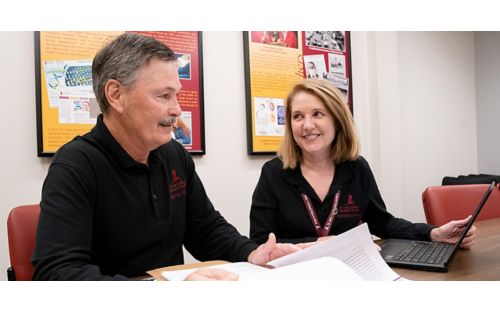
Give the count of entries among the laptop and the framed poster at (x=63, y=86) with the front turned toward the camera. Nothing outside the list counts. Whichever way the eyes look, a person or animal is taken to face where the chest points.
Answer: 1

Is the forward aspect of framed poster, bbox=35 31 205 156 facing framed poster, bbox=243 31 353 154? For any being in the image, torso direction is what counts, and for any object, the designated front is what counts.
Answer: no

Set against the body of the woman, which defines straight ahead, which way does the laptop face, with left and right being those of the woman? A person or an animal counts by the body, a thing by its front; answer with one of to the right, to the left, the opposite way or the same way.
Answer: to the right

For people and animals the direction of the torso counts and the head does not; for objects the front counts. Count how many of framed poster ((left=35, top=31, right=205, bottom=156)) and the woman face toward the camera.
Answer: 2

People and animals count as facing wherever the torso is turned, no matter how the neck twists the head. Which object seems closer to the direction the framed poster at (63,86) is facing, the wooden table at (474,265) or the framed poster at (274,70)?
the wooden table

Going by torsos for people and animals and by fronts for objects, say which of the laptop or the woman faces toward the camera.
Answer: the woman

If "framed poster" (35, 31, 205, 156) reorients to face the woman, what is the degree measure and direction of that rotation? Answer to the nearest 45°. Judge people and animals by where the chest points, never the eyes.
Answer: approximately 45° to its left

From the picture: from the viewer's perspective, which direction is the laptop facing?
to the viewer's left

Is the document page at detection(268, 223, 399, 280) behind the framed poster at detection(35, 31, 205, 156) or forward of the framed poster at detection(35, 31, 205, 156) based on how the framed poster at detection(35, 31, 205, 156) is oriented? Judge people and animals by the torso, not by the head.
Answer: forward

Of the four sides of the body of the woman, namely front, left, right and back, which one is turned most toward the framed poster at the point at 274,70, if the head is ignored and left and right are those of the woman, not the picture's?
back

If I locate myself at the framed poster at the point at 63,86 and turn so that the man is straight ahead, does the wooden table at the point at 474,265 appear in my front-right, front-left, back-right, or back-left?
front-left

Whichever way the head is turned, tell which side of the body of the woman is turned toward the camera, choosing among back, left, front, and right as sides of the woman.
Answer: front
